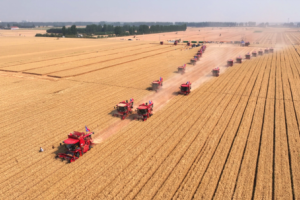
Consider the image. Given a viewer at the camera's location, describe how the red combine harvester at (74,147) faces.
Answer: facing the viewer and to the left of the viewer
